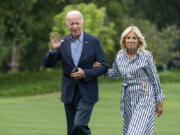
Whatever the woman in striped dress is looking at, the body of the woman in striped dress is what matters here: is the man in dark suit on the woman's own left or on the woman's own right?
on the woman's own right

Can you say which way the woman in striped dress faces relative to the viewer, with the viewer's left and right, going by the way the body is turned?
facing the viewer
